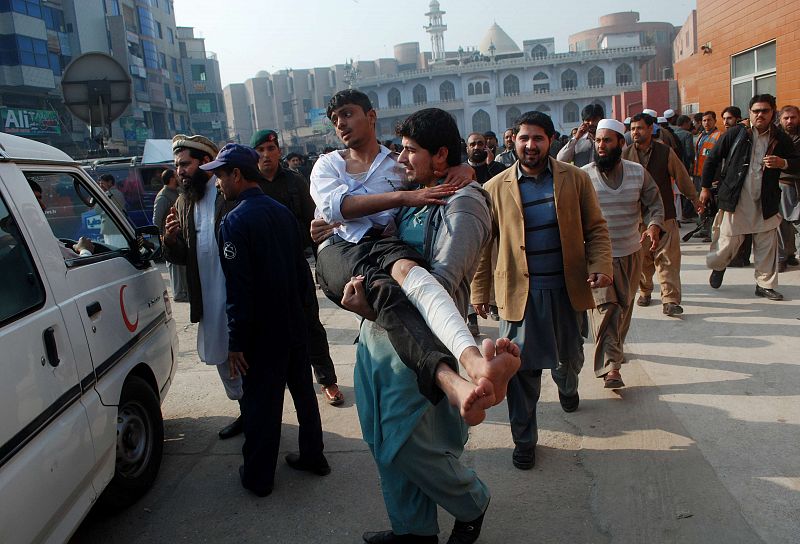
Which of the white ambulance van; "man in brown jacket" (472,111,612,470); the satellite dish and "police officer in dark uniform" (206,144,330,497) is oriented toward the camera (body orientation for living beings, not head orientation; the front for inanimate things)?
the man in brown jacket

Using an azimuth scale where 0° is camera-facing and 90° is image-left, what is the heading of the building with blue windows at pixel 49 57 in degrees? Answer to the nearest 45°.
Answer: approximately 315°

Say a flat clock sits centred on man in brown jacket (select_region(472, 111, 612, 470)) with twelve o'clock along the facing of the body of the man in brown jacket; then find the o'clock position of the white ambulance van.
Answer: The white ambulance van is roughly at 2 o'clock from the man in brown jacket.

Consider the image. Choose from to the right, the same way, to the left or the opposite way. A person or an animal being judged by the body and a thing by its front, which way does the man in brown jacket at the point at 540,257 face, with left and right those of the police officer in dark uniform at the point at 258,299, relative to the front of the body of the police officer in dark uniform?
to the left

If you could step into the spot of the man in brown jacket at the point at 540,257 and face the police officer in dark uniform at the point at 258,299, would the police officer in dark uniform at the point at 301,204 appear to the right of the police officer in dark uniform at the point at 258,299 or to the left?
right

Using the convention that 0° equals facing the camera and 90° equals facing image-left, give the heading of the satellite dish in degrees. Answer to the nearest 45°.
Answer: approximately 180°

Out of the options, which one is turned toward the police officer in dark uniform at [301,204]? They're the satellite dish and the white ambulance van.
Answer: the white ambulance van

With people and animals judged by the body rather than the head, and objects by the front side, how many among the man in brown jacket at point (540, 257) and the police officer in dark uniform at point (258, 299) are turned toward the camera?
1

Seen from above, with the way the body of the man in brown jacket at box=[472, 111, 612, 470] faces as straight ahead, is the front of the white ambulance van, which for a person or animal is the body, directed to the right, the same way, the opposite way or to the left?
the opposite way
